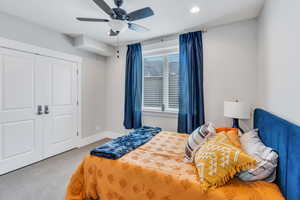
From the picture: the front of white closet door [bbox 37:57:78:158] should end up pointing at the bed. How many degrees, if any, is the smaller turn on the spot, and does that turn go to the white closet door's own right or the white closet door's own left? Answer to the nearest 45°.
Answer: approximately 45° to the white closet door's own right

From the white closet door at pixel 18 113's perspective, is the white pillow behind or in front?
in front

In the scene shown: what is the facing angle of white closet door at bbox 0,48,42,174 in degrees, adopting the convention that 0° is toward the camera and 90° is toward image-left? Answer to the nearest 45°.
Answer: approximately 315°

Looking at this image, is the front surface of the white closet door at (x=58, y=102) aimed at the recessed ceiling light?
yes

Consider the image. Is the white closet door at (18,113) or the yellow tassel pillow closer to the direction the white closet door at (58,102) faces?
the yellow tassel pillow

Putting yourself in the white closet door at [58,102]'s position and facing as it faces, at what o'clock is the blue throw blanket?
The blue throw blanket is roughly at 1 o'clock from the white closet door.

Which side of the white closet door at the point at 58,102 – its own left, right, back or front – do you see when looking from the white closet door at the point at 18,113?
right

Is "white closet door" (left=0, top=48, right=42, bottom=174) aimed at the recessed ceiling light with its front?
yes
